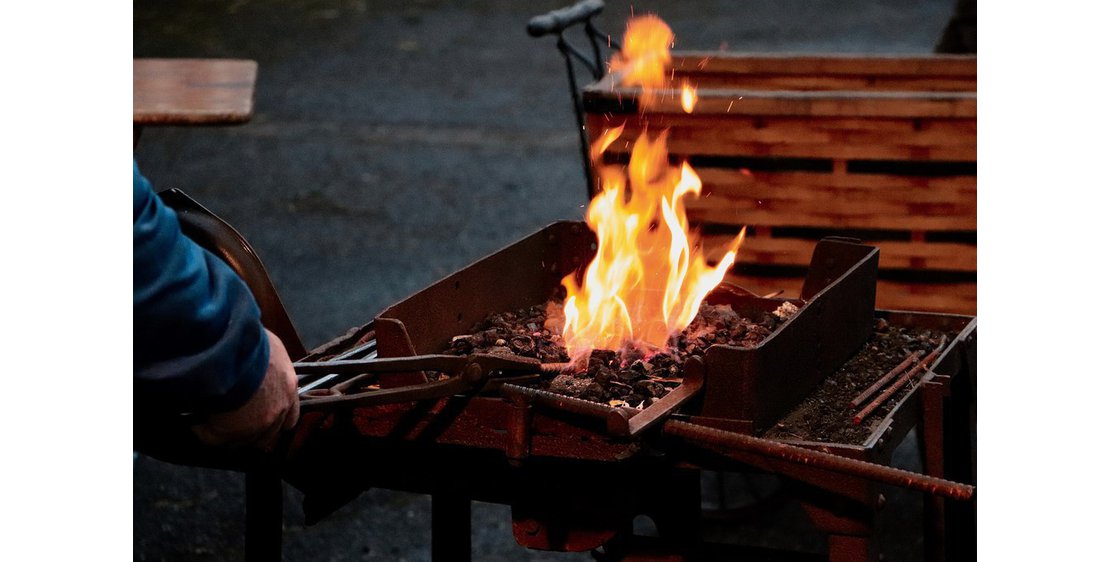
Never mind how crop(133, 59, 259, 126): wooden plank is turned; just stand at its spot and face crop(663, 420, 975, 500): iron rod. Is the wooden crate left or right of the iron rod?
left

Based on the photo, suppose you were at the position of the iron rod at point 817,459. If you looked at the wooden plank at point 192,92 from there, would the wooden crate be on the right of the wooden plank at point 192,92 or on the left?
right
